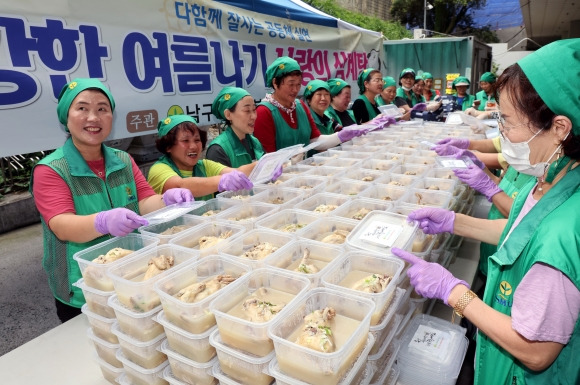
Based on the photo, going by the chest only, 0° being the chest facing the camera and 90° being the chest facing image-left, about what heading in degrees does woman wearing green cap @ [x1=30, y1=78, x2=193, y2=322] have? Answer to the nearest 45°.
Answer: approximately 315°

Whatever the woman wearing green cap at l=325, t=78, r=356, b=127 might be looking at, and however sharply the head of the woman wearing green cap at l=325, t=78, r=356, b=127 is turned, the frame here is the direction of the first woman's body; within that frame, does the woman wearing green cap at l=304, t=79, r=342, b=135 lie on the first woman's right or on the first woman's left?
on the first woman's right

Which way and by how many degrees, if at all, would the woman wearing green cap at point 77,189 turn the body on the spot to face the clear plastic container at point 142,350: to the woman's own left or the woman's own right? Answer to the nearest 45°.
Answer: approximately 45° to the woman's own right

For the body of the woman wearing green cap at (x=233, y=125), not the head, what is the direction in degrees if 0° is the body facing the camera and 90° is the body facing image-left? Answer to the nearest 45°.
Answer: approximately 315°

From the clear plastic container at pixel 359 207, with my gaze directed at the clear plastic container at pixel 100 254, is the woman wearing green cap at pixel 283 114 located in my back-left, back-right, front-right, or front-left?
back-right

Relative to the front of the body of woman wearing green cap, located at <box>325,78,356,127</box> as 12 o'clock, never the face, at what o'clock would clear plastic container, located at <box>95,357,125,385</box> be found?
The clear plastic container is roughly at 2 o'clock from the woman wearing green cap.

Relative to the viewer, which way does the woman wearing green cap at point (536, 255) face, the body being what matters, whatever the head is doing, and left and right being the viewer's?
facing to the left of the viewer

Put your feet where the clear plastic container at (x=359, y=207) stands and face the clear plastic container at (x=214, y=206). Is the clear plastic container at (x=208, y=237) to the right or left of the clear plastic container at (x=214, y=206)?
left

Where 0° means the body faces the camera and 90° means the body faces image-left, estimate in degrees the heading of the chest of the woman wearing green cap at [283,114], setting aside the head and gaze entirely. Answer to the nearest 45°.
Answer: approximately 315°

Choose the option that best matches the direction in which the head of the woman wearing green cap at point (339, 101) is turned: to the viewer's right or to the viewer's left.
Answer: to the viewer's right
